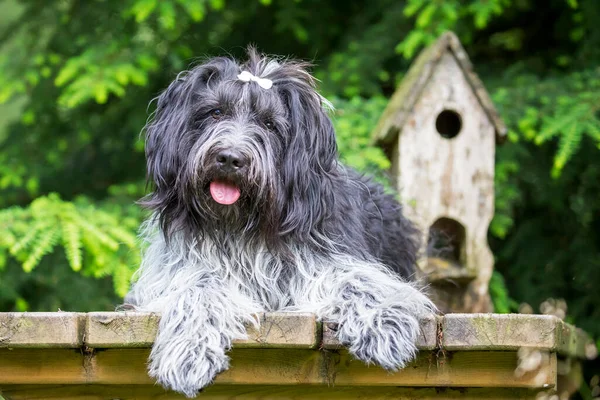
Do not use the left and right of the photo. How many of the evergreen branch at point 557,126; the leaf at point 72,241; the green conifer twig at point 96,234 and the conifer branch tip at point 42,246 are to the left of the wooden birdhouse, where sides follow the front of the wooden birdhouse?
1

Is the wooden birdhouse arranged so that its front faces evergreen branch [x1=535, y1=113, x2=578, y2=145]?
no

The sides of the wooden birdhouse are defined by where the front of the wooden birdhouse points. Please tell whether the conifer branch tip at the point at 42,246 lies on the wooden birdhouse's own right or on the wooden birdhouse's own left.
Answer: on the wooden birdhouse's own right

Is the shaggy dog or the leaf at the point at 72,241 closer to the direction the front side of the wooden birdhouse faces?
the shaggy dog

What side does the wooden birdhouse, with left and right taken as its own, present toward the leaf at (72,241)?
right

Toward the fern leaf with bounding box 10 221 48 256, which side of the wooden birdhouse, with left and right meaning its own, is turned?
right

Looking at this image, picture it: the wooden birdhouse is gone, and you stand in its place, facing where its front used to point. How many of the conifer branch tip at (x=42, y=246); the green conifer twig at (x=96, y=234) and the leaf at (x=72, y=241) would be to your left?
0

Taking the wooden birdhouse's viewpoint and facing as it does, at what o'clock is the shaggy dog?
The shaggy dog is roughly at 1 o'clock from the wooden birdhouse.

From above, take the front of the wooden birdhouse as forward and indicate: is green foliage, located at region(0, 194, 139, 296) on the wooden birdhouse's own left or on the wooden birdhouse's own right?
on the wooden birdhouse's own right

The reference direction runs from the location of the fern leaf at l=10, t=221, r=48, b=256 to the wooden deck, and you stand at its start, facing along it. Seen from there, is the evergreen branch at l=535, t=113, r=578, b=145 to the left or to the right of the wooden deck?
left

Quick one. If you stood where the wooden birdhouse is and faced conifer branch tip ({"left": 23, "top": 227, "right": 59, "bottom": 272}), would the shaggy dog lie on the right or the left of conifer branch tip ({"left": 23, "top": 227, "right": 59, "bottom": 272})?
left

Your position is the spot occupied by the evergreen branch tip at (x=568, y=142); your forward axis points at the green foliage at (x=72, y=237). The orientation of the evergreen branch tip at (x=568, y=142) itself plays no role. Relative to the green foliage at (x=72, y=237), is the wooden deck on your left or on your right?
left

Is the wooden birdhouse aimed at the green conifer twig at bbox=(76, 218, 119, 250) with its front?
no

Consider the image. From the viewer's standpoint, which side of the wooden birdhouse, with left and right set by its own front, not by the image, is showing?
front
